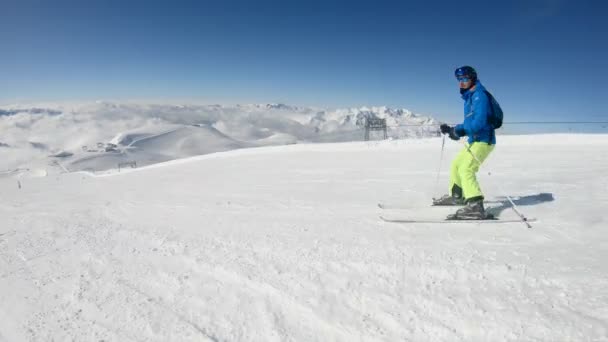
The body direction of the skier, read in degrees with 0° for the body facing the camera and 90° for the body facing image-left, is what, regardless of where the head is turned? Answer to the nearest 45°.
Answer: approximately 90°

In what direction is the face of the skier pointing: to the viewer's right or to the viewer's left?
to the viewer's left
